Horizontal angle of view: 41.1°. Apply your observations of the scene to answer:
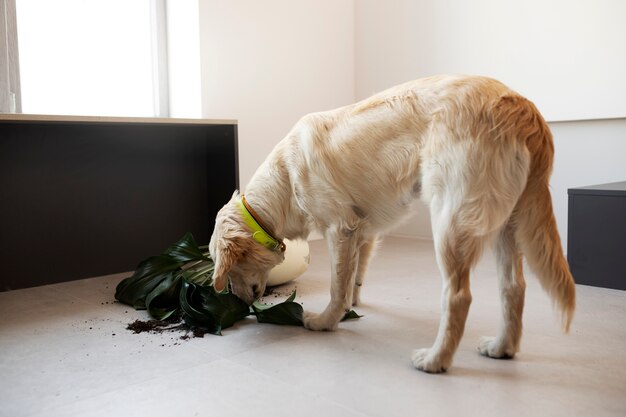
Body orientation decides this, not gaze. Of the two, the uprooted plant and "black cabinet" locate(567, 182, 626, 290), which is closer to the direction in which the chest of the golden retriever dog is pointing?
the uprooted plant

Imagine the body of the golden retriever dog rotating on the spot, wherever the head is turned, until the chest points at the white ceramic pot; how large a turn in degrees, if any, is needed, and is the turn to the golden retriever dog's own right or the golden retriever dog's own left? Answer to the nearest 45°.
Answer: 0° — it already faces it

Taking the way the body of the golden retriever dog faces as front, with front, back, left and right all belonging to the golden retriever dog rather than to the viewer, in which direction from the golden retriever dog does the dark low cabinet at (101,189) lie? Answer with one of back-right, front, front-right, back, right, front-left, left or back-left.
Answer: front

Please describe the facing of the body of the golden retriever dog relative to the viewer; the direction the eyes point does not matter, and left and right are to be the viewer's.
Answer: facing away from the viewer and to the left of the viewer

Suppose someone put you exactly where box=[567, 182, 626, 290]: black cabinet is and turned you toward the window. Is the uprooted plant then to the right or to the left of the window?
left

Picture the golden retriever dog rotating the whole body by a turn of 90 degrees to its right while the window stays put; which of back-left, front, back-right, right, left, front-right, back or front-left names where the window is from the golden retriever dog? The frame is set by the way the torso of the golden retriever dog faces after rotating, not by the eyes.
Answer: left

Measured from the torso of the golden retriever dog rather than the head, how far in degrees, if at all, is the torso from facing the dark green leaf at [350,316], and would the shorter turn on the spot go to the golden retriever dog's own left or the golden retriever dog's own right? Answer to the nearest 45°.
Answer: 0° — it already faces it
